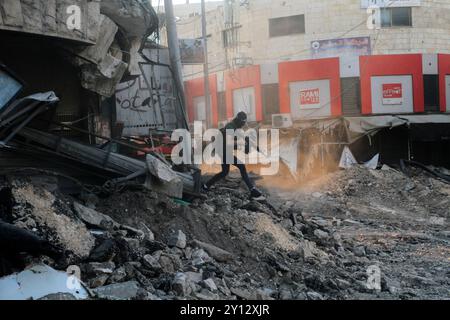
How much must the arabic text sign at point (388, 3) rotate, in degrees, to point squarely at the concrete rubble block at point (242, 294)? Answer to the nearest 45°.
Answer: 0° — it already faces it

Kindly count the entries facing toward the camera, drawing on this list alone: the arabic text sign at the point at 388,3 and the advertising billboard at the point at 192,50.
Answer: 2

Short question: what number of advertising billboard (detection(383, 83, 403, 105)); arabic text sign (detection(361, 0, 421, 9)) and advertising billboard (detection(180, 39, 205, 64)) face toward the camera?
3

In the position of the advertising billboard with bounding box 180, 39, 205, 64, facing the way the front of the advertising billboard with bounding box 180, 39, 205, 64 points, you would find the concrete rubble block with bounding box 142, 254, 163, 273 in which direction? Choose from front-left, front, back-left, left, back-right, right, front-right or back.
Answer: front

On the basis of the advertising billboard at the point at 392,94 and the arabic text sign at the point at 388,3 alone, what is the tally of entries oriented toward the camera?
2

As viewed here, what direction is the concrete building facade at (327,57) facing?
toward the camera

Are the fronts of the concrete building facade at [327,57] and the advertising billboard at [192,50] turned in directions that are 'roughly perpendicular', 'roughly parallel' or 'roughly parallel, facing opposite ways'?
roughly parallel

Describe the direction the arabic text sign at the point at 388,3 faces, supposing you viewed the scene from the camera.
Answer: facing the viewer

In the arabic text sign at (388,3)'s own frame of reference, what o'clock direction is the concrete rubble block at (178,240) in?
The concrete rubble block is roughly at 12 o'clock from the arabic text sign.

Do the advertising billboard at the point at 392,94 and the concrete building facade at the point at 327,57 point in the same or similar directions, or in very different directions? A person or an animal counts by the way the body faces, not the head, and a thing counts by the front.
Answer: same or similar directions

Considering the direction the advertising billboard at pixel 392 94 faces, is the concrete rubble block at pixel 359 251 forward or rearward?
forward

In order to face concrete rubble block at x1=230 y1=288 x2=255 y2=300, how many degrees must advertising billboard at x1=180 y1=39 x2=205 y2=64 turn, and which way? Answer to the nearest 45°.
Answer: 0° — it already faces it

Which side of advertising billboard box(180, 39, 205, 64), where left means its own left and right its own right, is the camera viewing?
front

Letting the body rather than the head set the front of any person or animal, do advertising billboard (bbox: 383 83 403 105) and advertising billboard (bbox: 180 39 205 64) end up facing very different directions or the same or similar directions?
same or similar directions

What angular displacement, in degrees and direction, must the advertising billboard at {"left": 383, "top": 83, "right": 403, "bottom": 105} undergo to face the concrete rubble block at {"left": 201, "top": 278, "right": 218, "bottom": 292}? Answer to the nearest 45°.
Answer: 0° — it already faces it

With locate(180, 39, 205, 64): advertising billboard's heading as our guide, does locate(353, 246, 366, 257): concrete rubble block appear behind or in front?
in front

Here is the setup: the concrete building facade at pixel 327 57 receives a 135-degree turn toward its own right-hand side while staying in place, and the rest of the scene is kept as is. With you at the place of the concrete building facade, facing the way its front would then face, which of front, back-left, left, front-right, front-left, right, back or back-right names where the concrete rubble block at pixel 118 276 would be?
back-left
